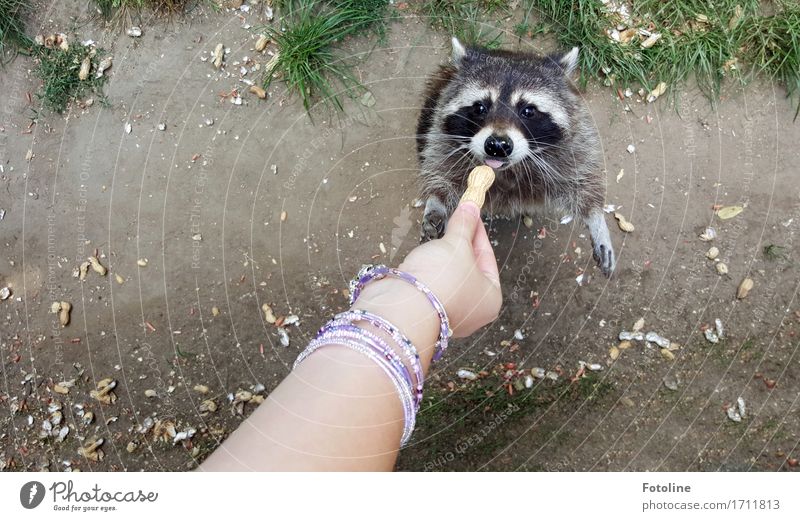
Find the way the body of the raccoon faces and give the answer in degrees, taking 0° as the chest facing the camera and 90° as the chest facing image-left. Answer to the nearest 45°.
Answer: approximately 0°
